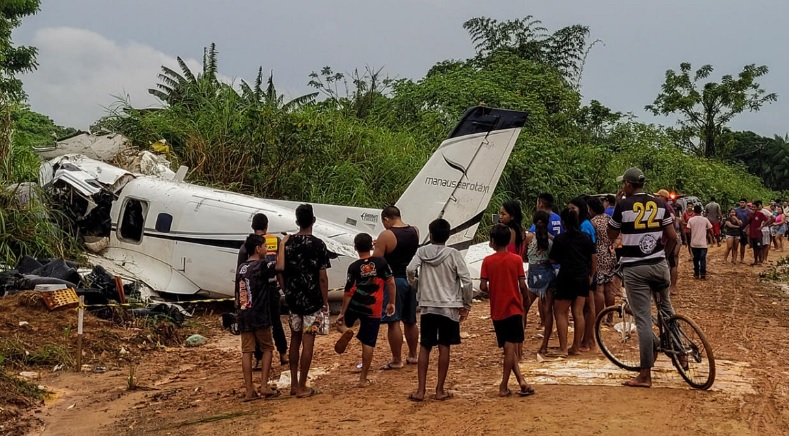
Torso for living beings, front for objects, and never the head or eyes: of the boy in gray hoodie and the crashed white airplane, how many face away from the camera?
1

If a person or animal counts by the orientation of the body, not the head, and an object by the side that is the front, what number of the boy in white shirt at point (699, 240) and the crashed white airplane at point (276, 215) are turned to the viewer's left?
1

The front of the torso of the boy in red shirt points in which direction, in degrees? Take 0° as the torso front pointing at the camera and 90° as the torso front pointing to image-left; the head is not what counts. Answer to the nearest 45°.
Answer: approximately 180°

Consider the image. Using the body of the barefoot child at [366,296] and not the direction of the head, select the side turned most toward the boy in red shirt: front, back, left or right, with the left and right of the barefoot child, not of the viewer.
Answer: right

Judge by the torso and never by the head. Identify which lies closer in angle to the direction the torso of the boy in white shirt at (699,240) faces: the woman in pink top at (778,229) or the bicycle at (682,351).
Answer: the woman in pink top

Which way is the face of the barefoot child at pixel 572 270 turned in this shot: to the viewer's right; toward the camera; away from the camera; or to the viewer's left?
away from the camera

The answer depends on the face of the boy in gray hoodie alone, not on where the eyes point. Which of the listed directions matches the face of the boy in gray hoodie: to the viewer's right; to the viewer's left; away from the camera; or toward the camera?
away from the camera

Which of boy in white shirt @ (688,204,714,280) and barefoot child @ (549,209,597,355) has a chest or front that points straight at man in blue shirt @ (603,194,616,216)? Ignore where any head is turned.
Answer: the barefoot child

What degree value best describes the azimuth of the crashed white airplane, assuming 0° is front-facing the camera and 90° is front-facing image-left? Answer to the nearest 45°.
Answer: approximately 90°

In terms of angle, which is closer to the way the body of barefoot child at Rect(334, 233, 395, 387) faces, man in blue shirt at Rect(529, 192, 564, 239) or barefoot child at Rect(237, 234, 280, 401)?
the man in blue shirt

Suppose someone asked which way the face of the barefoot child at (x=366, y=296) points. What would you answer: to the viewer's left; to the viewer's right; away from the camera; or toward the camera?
away from the camera

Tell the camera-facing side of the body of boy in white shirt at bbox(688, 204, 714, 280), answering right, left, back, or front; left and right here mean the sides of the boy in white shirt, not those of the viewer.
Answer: back

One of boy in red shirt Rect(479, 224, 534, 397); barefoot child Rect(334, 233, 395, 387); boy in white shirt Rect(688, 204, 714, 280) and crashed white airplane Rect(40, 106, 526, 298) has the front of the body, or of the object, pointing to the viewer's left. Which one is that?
the crashed white airplane

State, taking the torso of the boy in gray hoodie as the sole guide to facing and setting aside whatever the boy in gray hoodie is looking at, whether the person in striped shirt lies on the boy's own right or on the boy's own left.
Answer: on the boy's own right
